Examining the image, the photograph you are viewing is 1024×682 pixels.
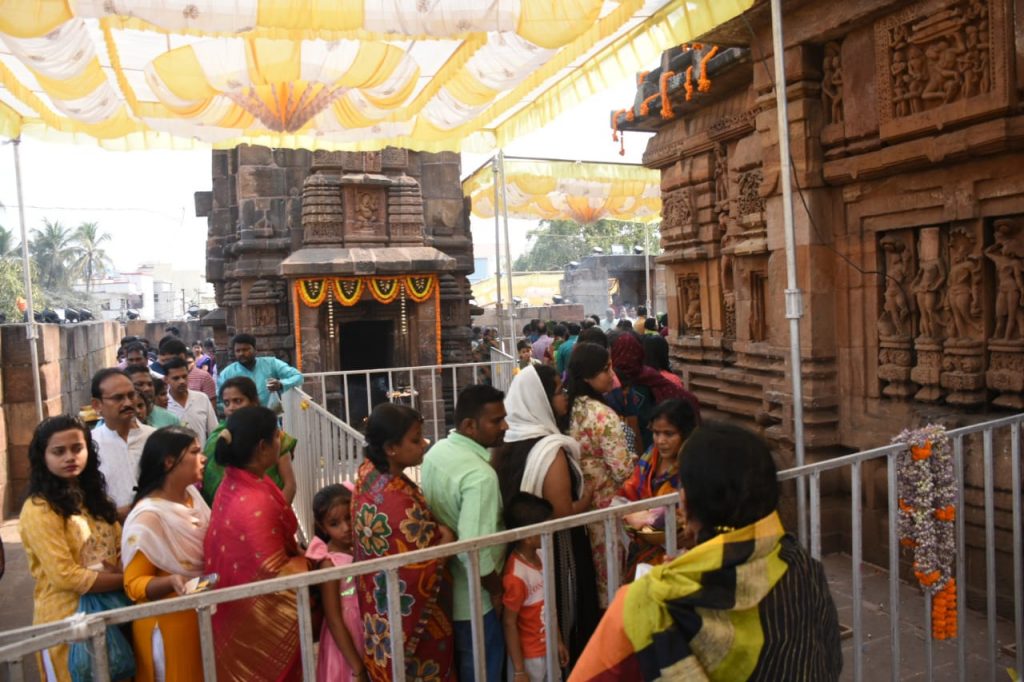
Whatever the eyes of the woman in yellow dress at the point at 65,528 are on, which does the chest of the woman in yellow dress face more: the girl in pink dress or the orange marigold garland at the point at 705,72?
the girl in pink dress

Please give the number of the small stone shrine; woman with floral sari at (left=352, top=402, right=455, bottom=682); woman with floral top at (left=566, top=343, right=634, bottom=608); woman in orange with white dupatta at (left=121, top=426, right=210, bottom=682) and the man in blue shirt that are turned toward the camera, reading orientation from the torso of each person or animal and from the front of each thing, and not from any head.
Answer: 2

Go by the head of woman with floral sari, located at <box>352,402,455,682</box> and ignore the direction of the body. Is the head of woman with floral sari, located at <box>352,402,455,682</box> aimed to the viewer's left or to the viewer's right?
to the viewer's right

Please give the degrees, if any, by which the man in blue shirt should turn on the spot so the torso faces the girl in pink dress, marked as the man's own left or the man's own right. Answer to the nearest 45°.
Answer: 0° — they already face them

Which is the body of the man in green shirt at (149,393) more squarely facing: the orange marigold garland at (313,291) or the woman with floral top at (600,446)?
the woman with floral top

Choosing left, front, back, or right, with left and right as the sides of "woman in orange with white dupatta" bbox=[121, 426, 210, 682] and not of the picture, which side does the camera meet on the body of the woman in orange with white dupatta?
right

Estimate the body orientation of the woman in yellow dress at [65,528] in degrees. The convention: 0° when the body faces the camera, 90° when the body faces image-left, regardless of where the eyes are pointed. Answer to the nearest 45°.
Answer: approximately 315°

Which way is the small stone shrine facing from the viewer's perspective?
toward the camera

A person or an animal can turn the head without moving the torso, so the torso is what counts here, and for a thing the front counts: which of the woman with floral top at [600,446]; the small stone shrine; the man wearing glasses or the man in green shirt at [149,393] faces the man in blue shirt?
the small stone shrine

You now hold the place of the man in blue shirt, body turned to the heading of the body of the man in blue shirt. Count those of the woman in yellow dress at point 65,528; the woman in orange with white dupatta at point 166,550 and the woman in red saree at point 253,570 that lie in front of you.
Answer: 3

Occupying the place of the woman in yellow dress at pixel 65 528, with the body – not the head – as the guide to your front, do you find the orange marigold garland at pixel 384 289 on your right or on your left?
on your left
